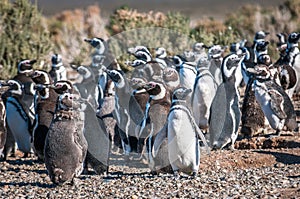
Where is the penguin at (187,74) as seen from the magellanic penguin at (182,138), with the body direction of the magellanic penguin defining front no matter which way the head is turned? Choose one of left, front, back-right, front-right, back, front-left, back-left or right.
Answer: back

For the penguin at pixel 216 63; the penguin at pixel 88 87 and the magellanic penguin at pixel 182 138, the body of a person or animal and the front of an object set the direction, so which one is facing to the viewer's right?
the penguin at pixel 216 63

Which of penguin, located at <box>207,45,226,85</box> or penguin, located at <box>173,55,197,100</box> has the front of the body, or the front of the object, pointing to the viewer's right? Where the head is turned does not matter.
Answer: penguin, located at <box>207,45,226,85</box>

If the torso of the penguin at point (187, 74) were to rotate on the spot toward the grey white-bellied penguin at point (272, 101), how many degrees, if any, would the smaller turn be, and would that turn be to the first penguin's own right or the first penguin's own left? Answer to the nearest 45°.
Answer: approximately 90° to the first penguin's own left

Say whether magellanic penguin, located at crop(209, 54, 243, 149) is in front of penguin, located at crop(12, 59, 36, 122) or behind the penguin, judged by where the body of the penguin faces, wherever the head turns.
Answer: in front

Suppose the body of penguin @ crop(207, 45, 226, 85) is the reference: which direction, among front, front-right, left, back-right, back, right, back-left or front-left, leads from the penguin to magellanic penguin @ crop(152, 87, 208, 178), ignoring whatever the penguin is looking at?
right
